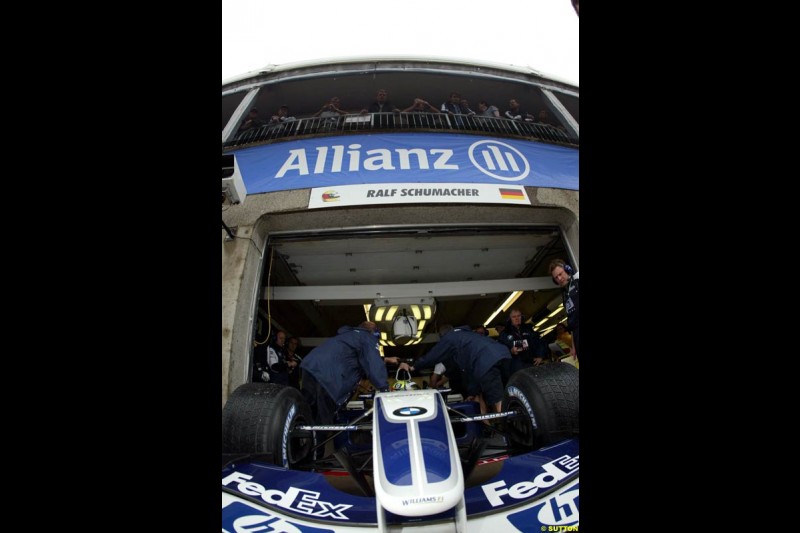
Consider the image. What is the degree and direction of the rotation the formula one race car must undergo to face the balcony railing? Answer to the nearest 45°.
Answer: approximately 180°

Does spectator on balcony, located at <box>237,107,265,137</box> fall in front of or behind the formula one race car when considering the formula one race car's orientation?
behind

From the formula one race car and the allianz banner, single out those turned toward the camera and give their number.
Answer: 2

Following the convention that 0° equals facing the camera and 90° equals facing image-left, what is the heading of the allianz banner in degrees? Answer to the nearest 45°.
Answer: approximately 0°
